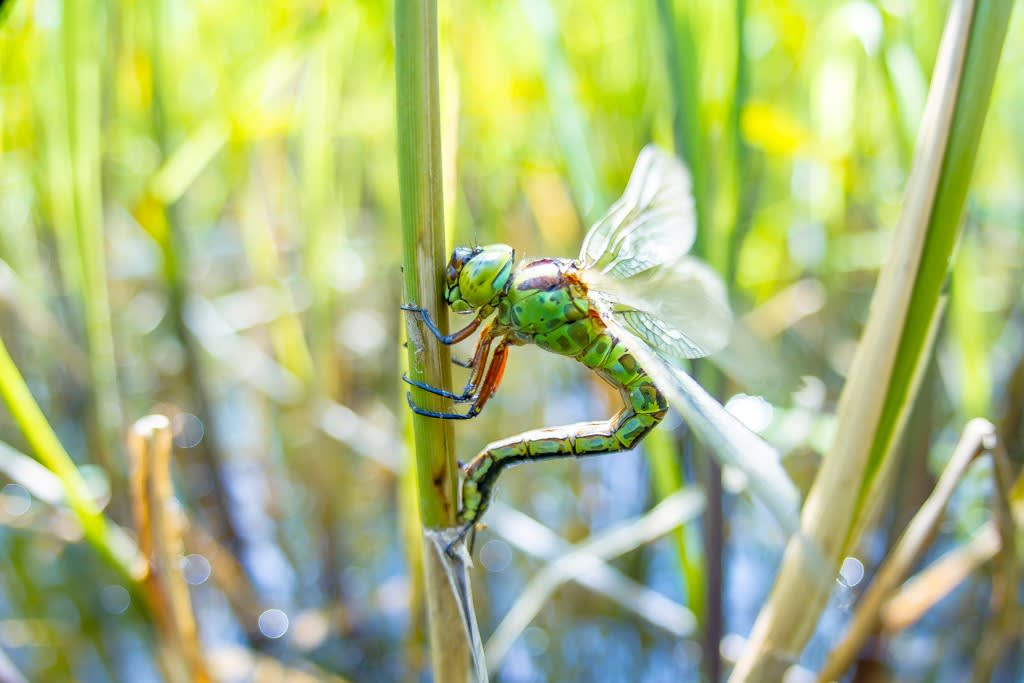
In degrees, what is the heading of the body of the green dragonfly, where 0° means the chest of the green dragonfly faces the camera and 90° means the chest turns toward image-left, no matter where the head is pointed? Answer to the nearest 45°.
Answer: approximately 90°
